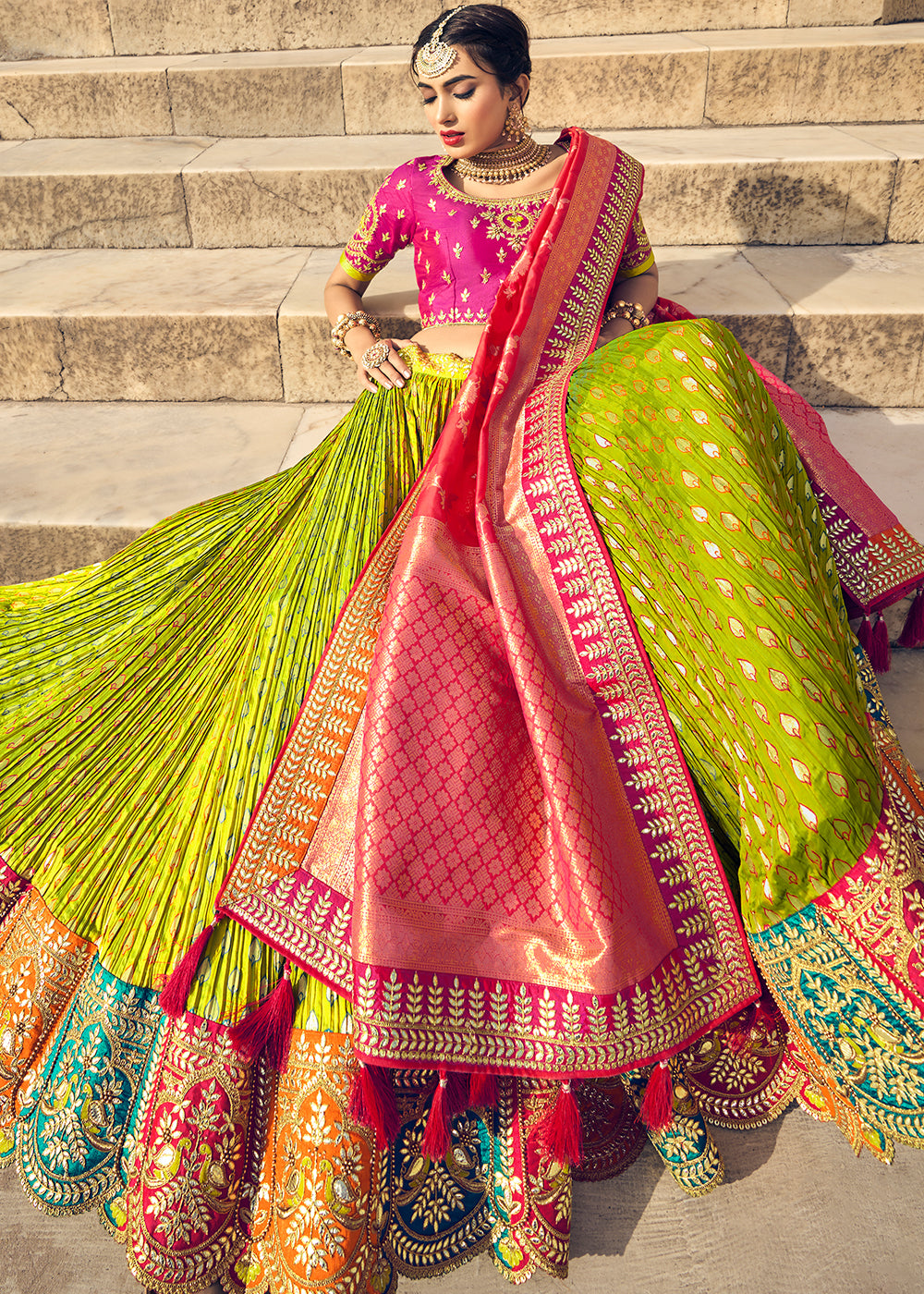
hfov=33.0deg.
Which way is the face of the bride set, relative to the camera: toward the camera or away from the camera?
toward the camera

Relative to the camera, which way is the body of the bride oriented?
toward the camera
